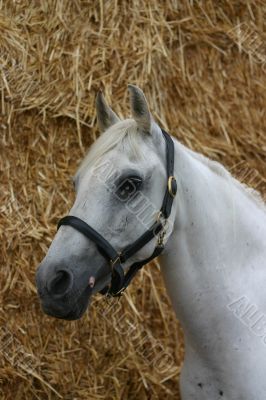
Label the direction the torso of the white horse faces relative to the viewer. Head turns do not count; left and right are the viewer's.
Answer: facing the viewer and to the left of the viewer
